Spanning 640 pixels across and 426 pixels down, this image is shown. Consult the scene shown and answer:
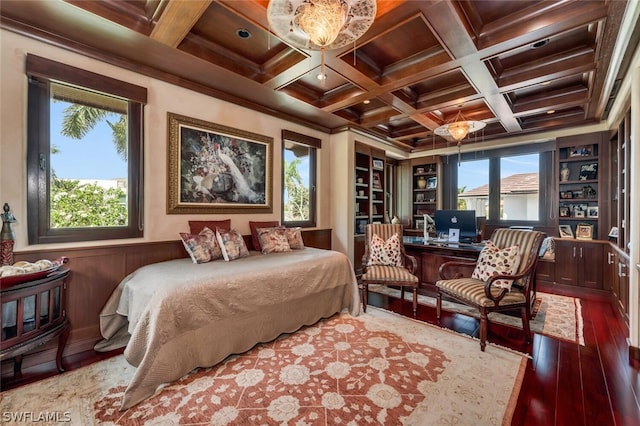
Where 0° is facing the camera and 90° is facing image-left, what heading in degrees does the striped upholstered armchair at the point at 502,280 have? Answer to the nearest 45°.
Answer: approximately 45°

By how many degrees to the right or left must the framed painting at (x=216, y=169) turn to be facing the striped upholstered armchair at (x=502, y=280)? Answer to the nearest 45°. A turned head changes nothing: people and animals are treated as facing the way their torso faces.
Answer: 0° — it already faces it

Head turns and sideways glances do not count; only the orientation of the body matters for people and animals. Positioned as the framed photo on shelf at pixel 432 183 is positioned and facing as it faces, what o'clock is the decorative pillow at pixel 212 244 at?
The decorative pillow is roughly at 1 o'clock from the framed photo on shelf.

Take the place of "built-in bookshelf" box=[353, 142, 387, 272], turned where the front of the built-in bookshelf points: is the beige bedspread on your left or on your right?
on your right

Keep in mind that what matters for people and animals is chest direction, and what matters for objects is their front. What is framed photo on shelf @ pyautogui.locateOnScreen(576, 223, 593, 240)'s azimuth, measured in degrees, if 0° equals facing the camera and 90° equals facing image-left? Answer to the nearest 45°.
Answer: approximately 0°

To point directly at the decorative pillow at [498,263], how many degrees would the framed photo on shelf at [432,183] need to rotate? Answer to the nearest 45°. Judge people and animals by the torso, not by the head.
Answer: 0° — it already faces it

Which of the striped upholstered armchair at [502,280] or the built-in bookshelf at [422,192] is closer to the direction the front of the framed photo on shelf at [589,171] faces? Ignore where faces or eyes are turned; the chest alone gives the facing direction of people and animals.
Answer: the striped upholstered armchair

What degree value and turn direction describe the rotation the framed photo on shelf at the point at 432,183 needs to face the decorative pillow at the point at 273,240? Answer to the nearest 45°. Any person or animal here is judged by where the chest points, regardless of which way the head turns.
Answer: approximately 45° to its right

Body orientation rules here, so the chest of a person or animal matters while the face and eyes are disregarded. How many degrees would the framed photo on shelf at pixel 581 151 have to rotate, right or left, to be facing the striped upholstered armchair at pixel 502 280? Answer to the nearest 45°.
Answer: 0° — it already faces it

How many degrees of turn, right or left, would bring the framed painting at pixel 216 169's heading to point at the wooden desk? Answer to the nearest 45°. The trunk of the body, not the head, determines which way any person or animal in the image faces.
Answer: approximately 45° to its left

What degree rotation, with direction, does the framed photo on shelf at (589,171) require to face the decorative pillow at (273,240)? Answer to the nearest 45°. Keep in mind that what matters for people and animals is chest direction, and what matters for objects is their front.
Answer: approximately 45° to its right

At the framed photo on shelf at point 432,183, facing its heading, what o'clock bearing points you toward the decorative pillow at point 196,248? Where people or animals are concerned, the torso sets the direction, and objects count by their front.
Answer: The decorative pillow is roughly at 1 o'clock from the framed photo on shelf.
